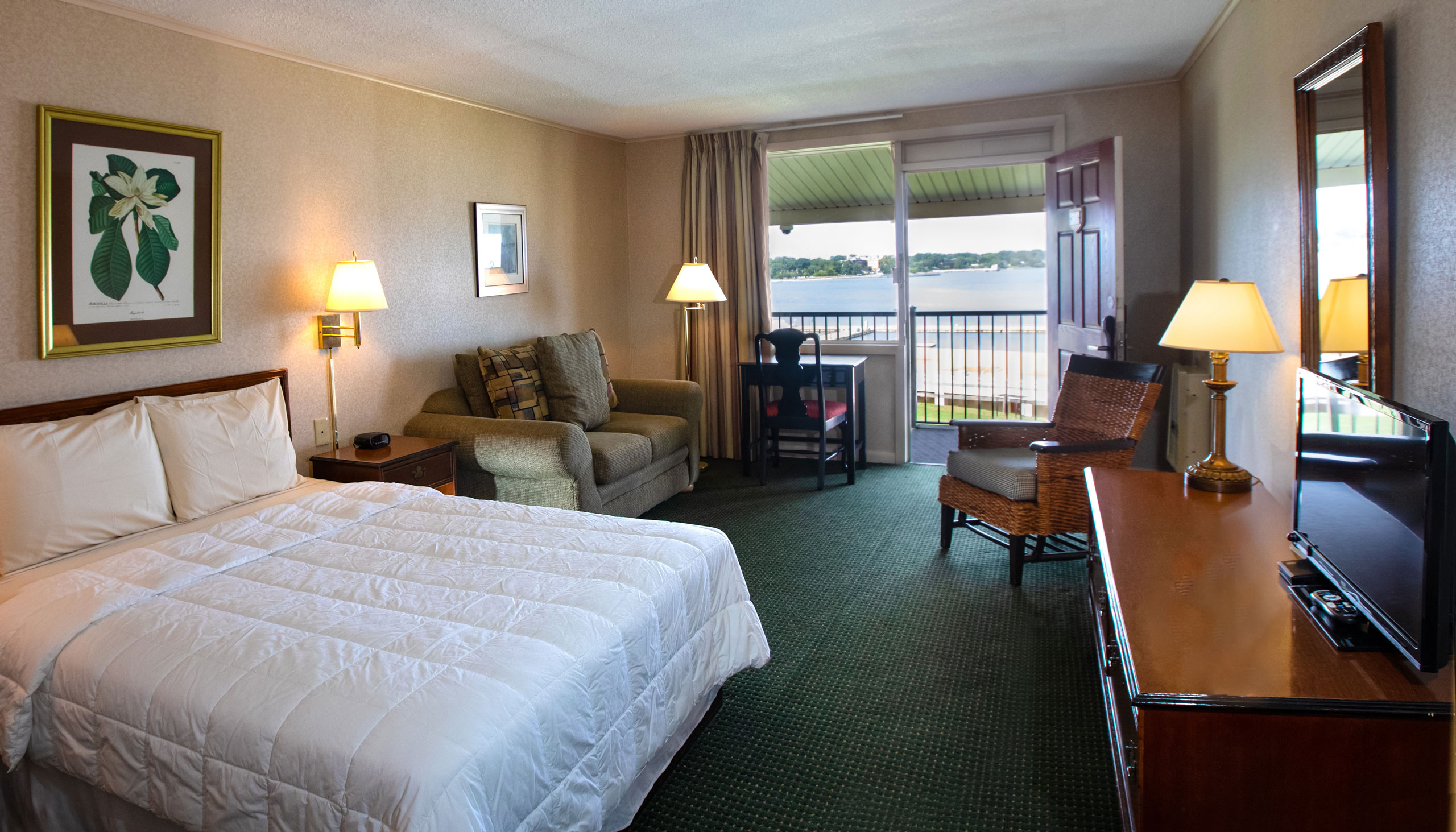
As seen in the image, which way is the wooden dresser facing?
to the viewer's left

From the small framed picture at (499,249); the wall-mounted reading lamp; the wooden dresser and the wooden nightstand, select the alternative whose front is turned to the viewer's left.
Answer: the wooden dresser

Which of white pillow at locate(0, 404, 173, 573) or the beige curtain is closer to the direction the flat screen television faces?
the white pillow

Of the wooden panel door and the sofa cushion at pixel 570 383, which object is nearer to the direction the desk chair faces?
the wooden panel door

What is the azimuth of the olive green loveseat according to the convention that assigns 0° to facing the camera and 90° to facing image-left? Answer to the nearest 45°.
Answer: approximately 315°
